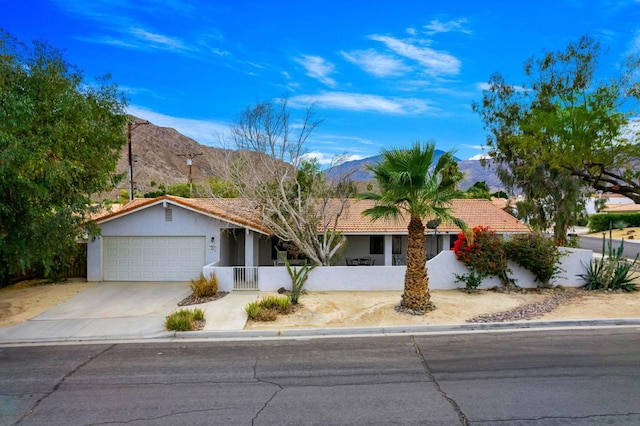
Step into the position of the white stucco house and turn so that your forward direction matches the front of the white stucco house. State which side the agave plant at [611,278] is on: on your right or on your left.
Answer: on your left

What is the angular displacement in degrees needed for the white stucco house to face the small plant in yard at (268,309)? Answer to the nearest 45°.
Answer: approximately 45° to its left

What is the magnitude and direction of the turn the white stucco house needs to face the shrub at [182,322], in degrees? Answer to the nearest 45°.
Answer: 0° — it already faces it

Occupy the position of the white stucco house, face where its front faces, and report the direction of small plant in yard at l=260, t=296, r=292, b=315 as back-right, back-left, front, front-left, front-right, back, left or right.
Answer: front-left

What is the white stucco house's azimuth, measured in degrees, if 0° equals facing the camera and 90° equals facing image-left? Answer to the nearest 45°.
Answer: approximately 0°

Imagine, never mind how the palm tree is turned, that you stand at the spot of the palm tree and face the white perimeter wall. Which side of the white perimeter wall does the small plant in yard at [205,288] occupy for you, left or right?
left

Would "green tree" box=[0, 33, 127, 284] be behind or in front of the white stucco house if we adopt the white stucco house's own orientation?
in front

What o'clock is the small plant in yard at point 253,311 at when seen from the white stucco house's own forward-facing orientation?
The small plant in yard is roughly at 11 o'clock from the white stucco house.

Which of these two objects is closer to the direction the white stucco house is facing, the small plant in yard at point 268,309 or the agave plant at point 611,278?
the small plant in yard
